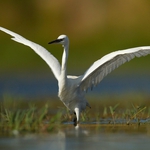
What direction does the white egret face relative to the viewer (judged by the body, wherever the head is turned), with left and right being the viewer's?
facing the viewer and to the left of the viewer
